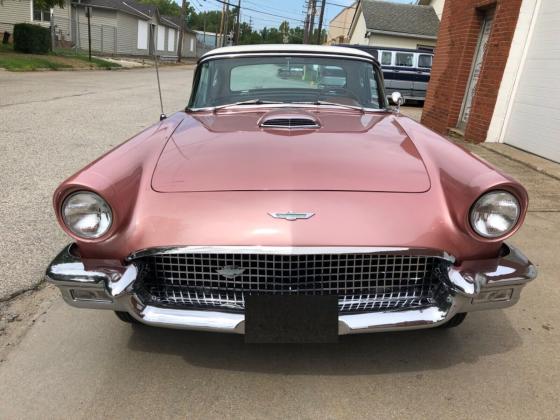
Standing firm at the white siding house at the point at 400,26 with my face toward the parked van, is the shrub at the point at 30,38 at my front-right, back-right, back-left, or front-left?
front-right

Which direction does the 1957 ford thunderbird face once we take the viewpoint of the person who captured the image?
facing the viewer

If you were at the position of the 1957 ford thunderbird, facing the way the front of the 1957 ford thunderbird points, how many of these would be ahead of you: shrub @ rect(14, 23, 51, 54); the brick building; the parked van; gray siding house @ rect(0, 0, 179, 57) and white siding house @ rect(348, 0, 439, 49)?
0

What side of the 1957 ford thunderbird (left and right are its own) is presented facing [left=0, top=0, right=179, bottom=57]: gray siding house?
back

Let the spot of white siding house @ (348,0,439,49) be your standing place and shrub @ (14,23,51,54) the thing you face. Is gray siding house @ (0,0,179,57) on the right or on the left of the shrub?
right

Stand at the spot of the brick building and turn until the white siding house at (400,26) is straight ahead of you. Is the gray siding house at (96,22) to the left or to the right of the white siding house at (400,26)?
left

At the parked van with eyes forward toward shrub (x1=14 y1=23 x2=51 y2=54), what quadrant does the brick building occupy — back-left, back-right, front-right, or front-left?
back-left

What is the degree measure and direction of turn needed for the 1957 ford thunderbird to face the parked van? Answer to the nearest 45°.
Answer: approximately 180°

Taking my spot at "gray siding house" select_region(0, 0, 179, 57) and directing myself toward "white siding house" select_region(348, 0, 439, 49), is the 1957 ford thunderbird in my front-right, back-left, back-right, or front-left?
front-right

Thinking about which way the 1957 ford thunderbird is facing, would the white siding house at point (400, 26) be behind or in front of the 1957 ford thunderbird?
behind

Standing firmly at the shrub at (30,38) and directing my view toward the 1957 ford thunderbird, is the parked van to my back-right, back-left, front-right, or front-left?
front-left
